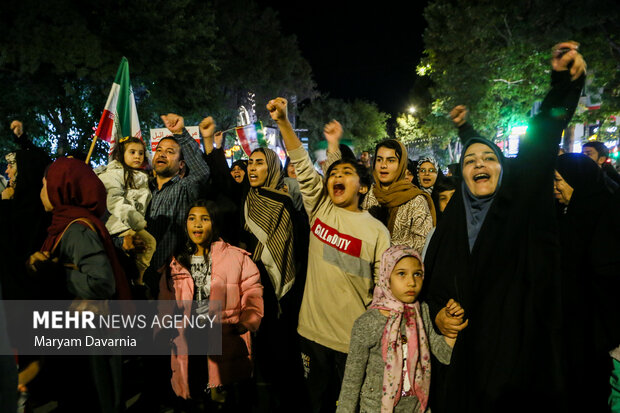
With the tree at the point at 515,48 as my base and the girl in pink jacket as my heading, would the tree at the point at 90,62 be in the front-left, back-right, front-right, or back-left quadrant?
front-right

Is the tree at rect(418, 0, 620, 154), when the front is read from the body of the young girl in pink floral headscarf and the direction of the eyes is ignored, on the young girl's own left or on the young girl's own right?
on the young girl's own left

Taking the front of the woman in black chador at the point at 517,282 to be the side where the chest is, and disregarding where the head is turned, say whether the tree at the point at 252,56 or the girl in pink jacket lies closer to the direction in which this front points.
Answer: the girl in pink jacket

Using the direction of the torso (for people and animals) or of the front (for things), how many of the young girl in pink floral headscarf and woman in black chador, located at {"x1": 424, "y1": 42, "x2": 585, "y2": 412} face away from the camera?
0

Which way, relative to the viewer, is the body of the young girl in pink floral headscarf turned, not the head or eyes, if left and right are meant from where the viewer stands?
facing the viewer and to the right of the viewer

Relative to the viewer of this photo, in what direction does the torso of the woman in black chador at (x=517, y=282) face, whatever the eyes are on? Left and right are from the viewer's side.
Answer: facing the viewer and to the left of the viewer

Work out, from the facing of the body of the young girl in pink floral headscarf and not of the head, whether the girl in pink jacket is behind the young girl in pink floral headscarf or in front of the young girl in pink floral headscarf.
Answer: behind

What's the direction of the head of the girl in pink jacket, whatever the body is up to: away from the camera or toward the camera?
toward the camera

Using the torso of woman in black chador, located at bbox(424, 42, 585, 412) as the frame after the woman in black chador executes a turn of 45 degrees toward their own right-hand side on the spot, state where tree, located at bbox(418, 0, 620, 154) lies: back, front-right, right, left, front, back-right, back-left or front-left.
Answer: right

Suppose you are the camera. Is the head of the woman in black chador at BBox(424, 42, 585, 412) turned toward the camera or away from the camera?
toward the camera

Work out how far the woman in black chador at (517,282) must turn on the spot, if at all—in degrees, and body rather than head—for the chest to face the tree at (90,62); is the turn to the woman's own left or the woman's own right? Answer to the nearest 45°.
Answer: approximately 90° to the woman's own right
